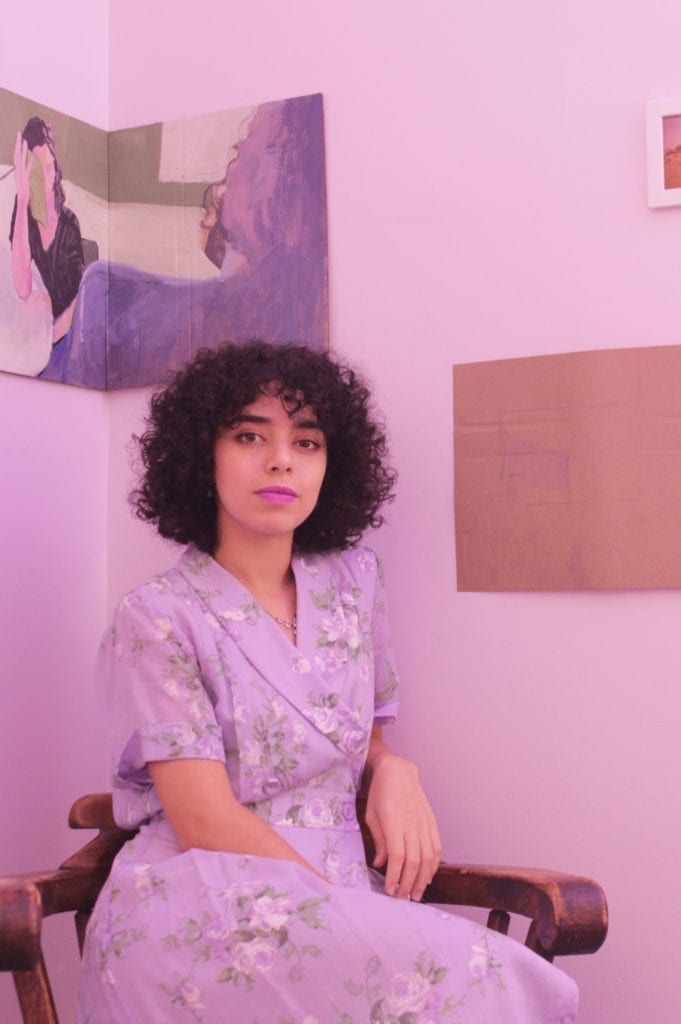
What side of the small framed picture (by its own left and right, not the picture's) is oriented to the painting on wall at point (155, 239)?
right

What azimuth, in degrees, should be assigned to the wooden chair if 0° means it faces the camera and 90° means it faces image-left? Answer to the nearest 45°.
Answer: approximately 0°

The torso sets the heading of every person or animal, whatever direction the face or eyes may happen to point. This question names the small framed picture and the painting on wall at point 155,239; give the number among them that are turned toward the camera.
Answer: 2

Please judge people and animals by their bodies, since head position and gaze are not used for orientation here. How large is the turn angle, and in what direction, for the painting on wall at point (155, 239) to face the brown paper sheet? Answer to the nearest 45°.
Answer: approximately 45° to its left
